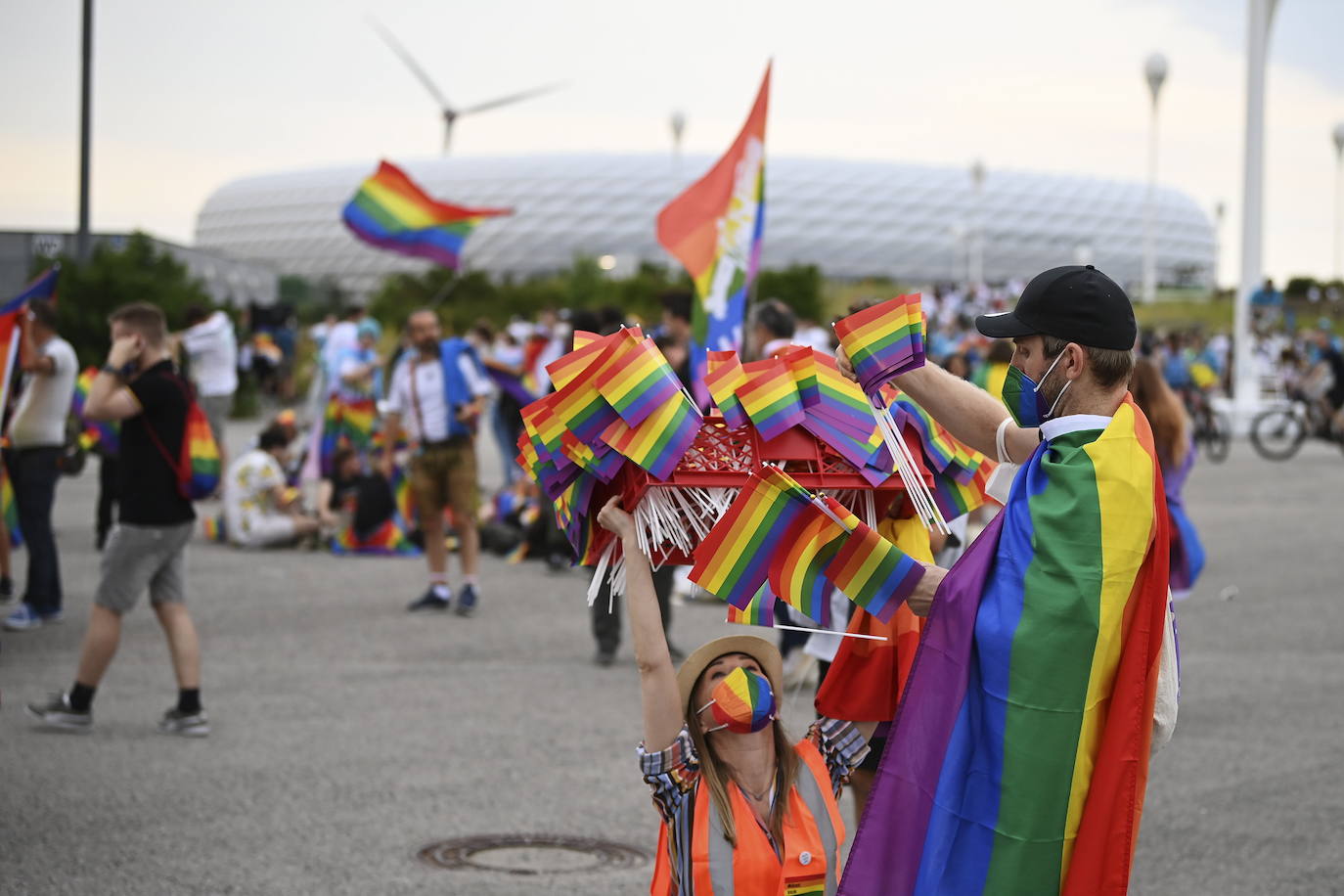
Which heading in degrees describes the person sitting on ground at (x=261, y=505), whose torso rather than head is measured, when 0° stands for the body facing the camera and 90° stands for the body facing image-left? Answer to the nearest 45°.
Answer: approximately 225°

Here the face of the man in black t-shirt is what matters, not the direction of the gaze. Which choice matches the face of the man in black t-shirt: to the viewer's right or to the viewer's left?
to the viewer's left

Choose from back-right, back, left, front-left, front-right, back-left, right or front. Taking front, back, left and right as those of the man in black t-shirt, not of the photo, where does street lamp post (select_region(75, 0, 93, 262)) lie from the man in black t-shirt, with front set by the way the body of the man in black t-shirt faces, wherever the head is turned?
right

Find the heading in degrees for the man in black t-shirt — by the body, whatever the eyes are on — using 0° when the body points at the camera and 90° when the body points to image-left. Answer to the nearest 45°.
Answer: approximately 90°

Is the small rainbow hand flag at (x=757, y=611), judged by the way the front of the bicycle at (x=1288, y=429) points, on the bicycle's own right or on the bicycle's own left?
on the bicycle's own left

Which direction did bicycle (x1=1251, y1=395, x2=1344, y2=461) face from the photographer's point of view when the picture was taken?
facing to the left of the viewer

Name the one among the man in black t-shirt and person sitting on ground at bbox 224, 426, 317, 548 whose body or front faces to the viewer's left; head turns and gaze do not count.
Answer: the man in black t-shirt
